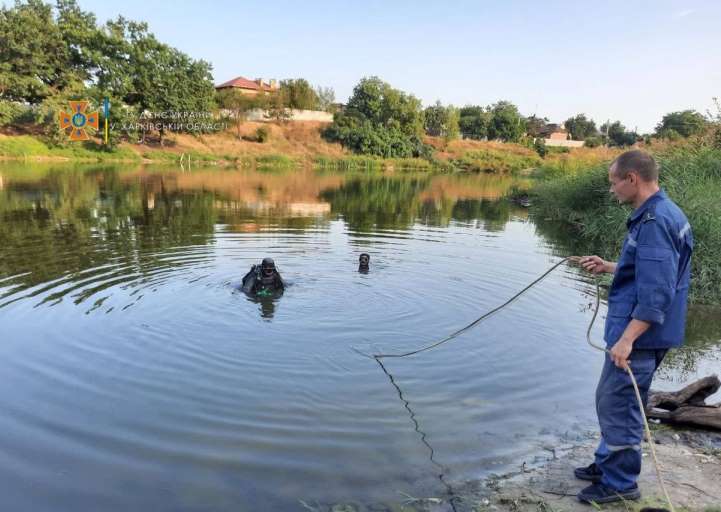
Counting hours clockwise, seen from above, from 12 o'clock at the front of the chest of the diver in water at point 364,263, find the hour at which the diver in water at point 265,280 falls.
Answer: the diver in water at point 265,280 is roughly at 1 o'clock from the diver in water at point 364,263.

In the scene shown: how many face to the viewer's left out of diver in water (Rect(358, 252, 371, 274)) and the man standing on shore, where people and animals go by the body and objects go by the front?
1

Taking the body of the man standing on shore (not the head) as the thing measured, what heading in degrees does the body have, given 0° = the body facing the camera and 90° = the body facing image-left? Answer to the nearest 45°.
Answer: approximately 90°

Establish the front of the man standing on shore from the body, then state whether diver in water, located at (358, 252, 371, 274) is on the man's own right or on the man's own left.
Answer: on the man's own right

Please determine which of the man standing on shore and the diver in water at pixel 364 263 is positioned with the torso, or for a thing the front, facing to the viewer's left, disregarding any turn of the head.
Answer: the man standing on shore

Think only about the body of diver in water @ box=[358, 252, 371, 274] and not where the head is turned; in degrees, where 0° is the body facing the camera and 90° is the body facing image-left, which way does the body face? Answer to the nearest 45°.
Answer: approximately 0°

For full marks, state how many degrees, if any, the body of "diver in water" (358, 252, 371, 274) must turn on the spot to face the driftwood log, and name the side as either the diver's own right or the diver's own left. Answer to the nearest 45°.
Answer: approximately 45° to the diver's own left

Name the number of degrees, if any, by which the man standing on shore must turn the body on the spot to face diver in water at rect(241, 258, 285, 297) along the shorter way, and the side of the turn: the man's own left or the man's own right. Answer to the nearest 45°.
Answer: approximately 45° to the man's own right

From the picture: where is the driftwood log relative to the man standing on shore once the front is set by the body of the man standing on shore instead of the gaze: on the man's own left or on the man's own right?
on the man's own right

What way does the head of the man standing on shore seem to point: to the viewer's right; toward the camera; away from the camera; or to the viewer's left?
to the viewer's left
